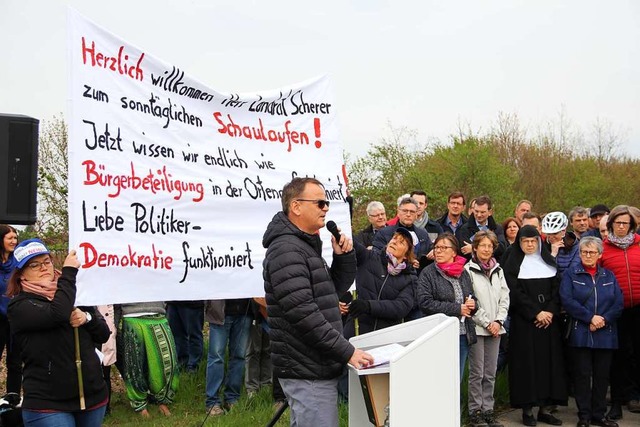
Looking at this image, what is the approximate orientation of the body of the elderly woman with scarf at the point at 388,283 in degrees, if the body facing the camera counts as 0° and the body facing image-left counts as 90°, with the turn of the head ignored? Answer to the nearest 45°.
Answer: approximately 45°

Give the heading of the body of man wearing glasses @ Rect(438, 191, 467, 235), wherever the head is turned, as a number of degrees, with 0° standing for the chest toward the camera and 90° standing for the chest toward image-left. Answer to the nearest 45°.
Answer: approximately 0°

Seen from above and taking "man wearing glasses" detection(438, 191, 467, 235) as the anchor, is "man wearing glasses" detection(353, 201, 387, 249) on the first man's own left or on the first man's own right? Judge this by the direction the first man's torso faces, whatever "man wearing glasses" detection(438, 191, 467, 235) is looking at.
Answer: on the first man's own right
